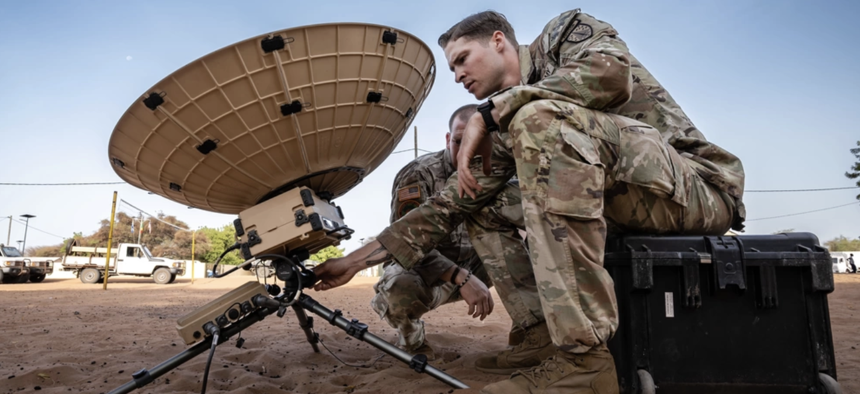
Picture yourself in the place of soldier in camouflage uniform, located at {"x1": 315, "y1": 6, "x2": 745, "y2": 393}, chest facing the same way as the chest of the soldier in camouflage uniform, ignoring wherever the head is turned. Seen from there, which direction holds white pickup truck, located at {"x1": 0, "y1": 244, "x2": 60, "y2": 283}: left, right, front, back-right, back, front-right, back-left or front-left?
front-right

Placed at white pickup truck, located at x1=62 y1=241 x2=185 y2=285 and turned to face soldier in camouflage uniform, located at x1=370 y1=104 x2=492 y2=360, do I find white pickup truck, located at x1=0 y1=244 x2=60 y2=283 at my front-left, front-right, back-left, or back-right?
back-right

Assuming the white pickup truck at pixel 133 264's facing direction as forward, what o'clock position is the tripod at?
The tripod is roughly at 3 o'clock from the white pickup truck.

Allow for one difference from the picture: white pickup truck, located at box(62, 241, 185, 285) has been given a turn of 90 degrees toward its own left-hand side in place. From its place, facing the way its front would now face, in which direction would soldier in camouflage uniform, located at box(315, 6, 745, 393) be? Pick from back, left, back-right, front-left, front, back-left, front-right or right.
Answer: back

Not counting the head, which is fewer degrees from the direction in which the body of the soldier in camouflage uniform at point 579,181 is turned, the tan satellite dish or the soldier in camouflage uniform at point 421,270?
the tan satellite dish

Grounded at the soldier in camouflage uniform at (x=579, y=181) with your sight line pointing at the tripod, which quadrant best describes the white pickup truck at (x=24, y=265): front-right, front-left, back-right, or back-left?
front-right

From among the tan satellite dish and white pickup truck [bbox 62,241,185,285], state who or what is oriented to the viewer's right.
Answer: the white pickup truck

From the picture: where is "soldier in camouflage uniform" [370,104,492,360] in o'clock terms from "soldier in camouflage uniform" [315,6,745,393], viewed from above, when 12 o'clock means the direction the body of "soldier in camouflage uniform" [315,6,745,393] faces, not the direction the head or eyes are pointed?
"soldier in camouflage uniform" [370,104,492,360] is roughly at 2 o'clock from "soldier in camouflage uniform" [315,6,745,393].

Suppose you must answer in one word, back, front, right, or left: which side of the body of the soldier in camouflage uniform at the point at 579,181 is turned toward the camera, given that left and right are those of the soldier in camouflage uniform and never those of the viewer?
left

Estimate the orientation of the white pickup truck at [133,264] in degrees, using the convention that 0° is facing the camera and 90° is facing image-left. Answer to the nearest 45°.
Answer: approximately 270°

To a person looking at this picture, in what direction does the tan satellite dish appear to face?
facing away from the viewer and to the left of the viewer

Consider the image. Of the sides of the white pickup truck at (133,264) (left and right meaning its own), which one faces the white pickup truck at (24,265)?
back

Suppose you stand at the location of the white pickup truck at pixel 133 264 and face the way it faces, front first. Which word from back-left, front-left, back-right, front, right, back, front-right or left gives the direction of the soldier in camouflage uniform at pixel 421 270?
right

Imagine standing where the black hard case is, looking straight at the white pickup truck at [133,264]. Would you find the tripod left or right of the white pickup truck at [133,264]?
left
